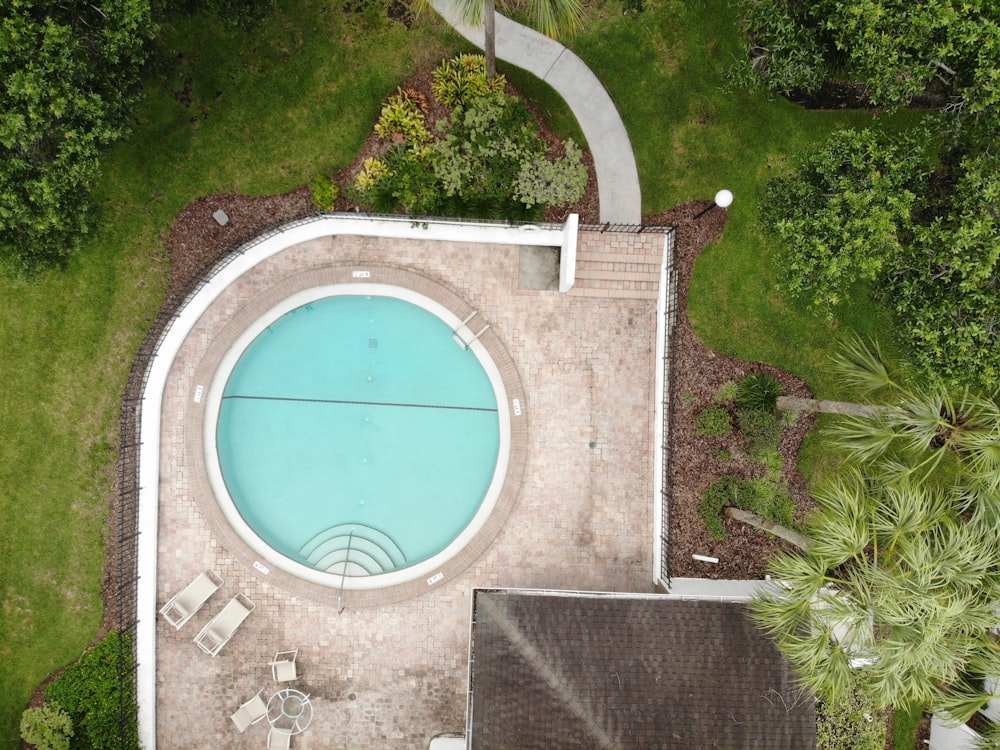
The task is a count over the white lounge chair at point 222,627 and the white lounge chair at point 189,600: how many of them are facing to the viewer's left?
0

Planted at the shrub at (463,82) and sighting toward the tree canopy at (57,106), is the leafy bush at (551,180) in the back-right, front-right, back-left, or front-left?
back-left

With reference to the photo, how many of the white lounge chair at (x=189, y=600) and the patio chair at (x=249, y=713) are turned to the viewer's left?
0

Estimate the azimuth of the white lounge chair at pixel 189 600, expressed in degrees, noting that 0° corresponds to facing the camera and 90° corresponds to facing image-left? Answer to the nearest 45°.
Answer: approximately 225°
